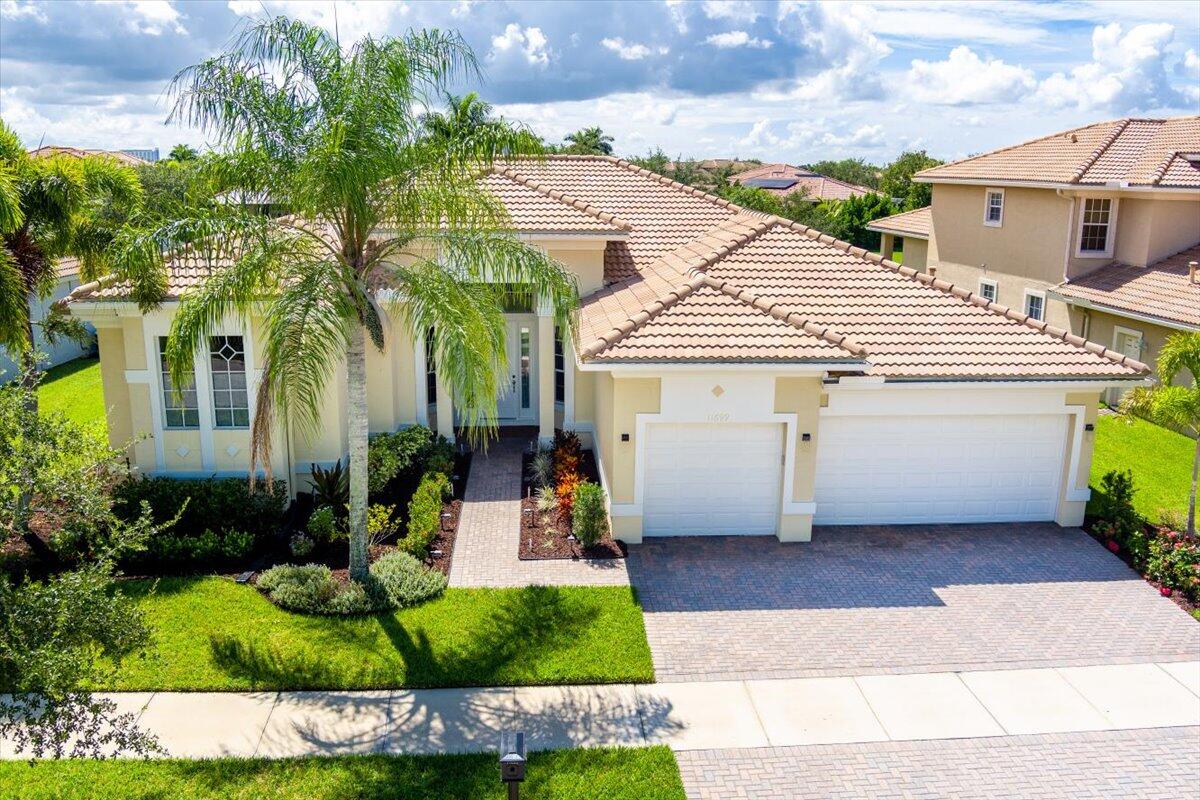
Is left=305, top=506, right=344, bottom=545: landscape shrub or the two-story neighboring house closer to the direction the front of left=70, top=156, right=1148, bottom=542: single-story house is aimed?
the landscape shrub

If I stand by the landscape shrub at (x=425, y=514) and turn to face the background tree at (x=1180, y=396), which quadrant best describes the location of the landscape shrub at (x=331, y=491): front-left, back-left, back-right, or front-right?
back-left

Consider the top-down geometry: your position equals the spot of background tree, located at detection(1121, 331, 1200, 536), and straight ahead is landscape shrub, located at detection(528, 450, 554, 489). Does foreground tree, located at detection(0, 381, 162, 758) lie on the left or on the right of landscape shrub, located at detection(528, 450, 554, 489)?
left

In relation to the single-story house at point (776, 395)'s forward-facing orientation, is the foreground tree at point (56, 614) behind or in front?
in front

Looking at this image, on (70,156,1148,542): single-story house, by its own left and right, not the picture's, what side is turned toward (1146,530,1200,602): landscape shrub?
left

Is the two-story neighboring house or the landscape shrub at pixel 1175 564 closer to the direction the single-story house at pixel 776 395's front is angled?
the landscape shrub

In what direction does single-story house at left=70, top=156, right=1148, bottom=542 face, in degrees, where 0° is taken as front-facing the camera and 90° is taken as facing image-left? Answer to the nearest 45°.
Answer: approximately 0°

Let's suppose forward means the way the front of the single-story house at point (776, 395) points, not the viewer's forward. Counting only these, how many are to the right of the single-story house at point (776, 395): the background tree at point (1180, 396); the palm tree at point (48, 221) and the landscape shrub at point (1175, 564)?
1

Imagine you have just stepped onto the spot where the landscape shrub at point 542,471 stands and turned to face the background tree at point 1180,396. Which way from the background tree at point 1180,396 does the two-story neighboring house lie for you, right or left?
left

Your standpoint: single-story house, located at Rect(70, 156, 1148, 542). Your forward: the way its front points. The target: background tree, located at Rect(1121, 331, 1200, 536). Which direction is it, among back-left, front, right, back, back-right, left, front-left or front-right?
left

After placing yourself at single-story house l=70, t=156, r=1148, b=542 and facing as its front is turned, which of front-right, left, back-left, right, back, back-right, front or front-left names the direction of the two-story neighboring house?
back-left

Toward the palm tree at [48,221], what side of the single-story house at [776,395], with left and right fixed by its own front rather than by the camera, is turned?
right
